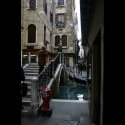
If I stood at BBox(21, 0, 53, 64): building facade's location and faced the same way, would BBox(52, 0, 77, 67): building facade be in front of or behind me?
behind

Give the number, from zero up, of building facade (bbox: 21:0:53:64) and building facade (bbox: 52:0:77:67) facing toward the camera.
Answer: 2

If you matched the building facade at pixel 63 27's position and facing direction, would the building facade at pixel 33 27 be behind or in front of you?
in front

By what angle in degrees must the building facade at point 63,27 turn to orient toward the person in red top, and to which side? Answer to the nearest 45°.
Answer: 0° — it already faces it

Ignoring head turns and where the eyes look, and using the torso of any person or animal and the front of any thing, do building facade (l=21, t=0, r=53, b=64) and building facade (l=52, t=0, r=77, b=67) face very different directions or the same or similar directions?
same or similar directions

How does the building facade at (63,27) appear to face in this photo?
toward the camera

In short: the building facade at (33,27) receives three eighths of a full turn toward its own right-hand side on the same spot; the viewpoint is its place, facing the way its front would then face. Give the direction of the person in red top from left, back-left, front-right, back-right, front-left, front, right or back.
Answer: back-left
